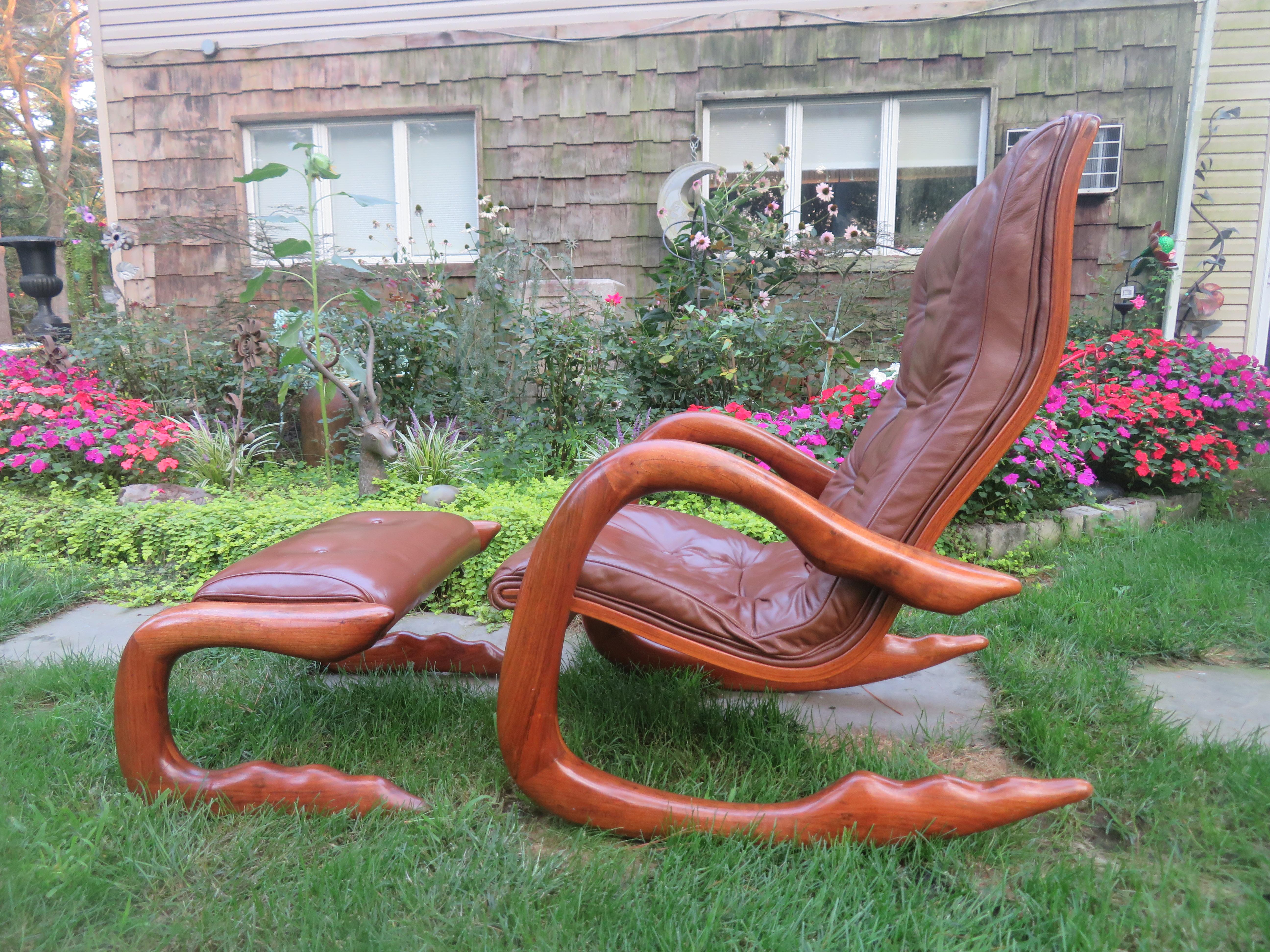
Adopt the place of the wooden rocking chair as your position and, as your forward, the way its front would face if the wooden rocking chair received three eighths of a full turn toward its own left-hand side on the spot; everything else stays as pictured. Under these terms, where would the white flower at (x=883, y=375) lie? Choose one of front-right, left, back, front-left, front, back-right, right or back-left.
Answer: back-left

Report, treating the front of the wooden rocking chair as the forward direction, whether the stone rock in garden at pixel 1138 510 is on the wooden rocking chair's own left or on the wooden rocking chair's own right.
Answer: on the wooden rocking chair's own right

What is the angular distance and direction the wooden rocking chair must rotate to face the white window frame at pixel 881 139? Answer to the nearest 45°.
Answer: approximately 90° to its right

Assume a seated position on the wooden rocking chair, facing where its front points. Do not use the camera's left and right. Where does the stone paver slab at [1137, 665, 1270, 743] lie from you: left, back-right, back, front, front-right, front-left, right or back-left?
back-right

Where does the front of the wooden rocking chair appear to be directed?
to the viewer's left

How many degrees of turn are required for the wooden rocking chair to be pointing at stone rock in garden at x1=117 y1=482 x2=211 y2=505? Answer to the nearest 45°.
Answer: approximately 45° to its right

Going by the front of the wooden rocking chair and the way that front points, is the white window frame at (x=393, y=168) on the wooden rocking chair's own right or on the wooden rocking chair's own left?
on the wooden rocking chair's own right

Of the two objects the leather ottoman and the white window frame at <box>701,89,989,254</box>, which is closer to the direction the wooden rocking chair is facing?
the leather ottoman

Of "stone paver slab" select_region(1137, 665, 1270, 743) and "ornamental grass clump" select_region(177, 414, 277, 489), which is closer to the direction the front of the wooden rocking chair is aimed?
the ornamental grass clump

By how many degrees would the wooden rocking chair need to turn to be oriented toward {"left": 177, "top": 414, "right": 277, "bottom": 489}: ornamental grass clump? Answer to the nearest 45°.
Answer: approximately 45° to its right

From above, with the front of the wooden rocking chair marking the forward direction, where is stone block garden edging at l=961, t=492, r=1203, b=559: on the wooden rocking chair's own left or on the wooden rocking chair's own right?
on the wooden rocking chair's own right

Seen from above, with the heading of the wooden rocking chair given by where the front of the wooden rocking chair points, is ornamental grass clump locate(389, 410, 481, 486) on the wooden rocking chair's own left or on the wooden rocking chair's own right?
on the wooden rocking chair's own right
